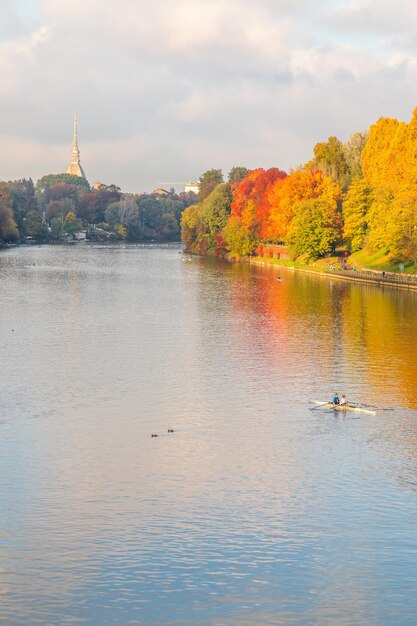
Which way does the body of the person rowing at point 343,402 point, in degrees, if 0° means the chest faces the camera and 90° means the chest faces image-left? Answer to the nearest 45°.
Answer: approximately 315°
